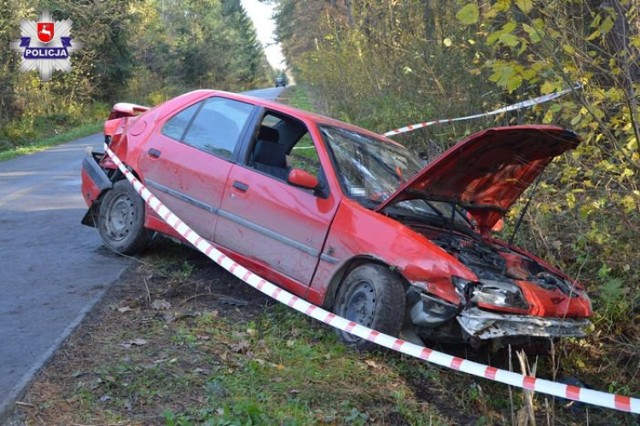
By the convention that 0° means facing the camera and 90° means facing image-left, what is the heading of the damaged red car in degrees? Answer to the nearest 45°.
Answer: approximately 315°
